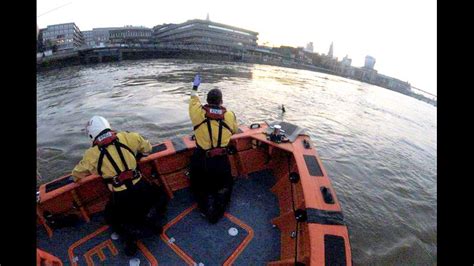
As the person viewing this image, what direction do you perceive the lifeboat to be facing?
facing away from the viewer and to the right of the viewer

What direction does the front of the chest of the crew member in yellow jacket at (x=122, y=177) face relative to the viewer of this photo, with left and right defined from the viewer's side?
facing away from the viewer and to the left of the viewer

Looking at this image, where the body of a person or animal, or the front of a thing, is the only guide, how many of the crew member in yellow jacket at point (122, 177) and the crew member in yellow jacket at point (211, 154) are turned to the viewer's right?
0

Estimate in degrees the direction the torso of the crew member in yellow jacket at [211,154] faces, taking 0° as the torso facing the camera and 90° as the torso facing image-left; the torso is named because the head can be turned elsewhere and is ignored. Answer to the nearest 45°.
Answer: approximately 180°

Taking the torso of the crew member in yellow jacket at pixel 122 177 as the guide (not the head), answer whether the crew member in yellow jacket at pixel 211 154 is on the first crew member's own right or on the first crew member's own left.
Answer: on the first crew member's own right

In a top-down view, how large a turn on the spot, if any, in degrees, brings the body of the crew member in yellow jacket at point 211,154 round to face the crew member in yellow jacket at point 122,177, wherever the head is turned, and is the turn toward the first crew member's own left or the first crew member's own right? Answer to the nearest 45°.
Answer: approximately 135° to the first crew member's own left
